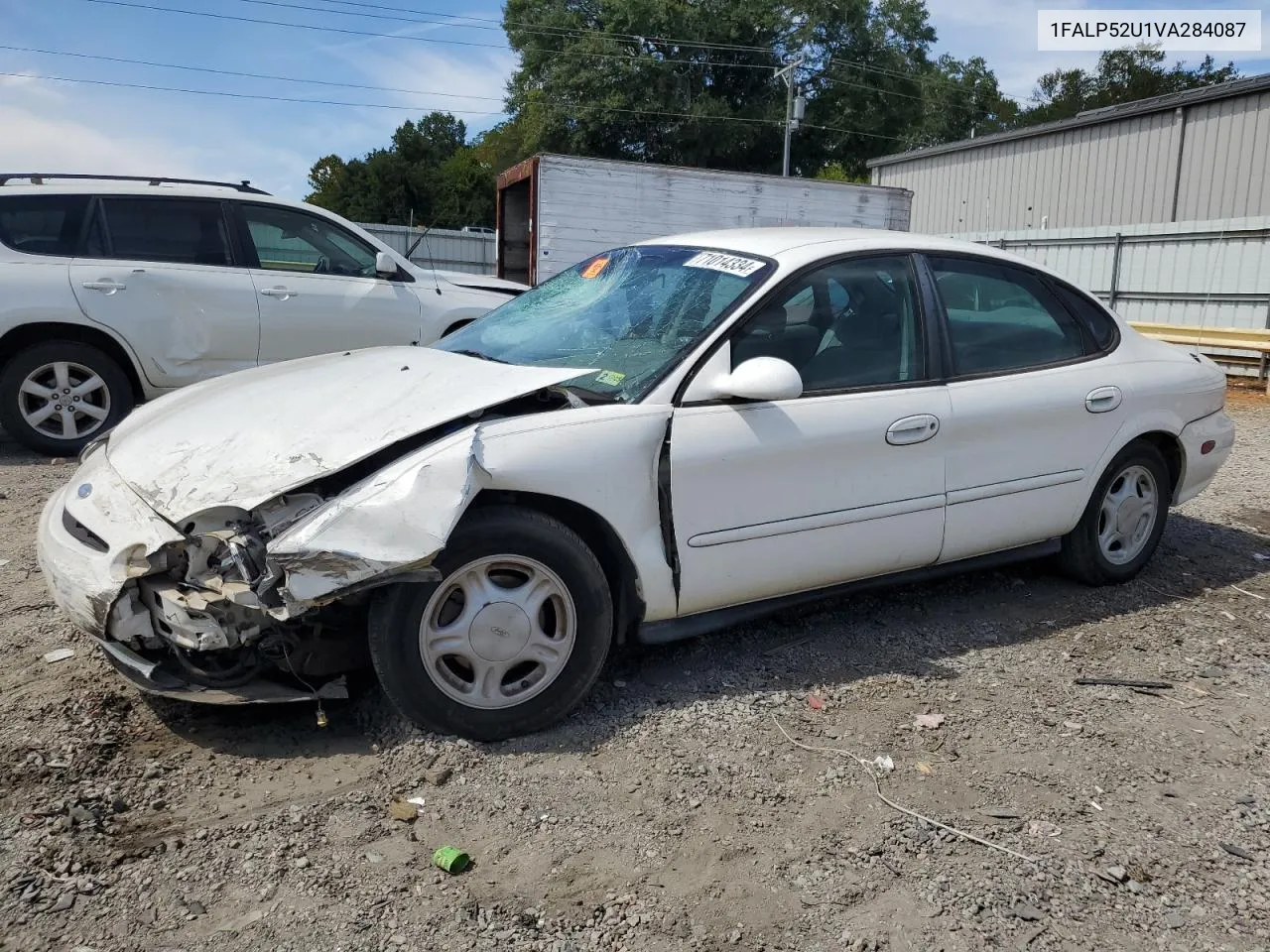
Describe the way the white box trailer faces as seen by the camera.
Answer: facing away from the viewer and to the right of the viewer

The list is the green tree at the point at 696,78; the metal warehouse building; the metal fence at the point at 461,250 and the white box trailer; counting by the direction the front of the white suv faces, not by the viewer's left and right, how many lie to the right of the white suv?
0

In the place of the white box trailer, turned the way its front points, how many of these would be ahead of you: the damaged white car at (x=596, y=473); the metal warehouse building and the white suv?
1

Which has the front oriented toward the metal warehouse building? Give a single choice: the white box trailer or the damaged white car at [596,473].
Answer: the white box trailer

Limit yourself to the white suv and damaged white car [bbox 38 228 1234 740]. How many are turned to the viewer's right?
1

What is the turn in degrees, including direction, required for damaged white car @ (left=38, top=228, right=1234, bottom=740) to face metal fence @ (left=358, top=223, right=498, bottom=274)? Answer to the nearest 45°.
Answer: approximately 135° to its right

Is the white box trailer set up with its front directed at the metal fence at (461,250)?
no

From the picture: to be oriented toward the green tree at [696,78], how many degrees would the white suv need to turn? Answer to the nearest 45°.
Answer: approximately 45° to its left

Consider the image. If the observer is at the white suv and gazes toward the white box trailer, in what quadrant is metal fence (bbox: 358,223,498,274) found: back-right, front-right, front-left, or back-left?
front-left

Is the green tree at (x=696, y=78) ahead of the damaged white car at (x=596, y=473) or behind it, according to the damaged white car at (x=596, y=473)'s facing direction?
behind

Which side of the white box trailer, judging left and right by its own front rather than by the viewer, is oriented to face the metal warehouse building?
front

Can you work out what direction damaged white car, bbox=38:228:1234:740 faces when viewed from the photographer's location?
facing the viewer and to the left of the viewer

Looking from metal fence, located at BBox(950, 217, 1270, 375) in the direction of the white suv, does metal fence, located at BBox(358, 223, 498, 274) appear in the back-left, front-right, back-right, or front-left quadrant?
front-right

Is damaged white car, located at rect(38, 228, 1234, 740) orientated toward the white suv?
no

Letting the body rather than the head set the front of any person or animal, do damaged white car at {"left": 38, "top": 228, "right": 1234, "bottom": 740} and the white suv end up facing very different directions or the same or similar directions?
very different directions

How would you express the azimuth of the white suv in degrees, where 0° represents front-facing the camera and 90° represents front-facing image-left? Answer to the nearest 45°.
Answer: approximately 270°

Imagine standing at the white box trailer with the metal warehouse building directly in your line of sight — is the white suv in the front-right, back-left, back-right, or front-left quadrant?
back-right

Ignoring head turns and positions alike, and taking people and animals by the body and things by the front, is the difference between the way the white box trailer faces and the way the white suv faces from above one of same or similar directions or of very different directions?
same or similar directions

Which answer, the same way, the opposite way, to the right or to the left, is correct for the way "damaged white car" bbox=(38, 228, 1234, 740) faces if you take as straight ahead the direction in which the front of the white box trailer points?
the opposite way
